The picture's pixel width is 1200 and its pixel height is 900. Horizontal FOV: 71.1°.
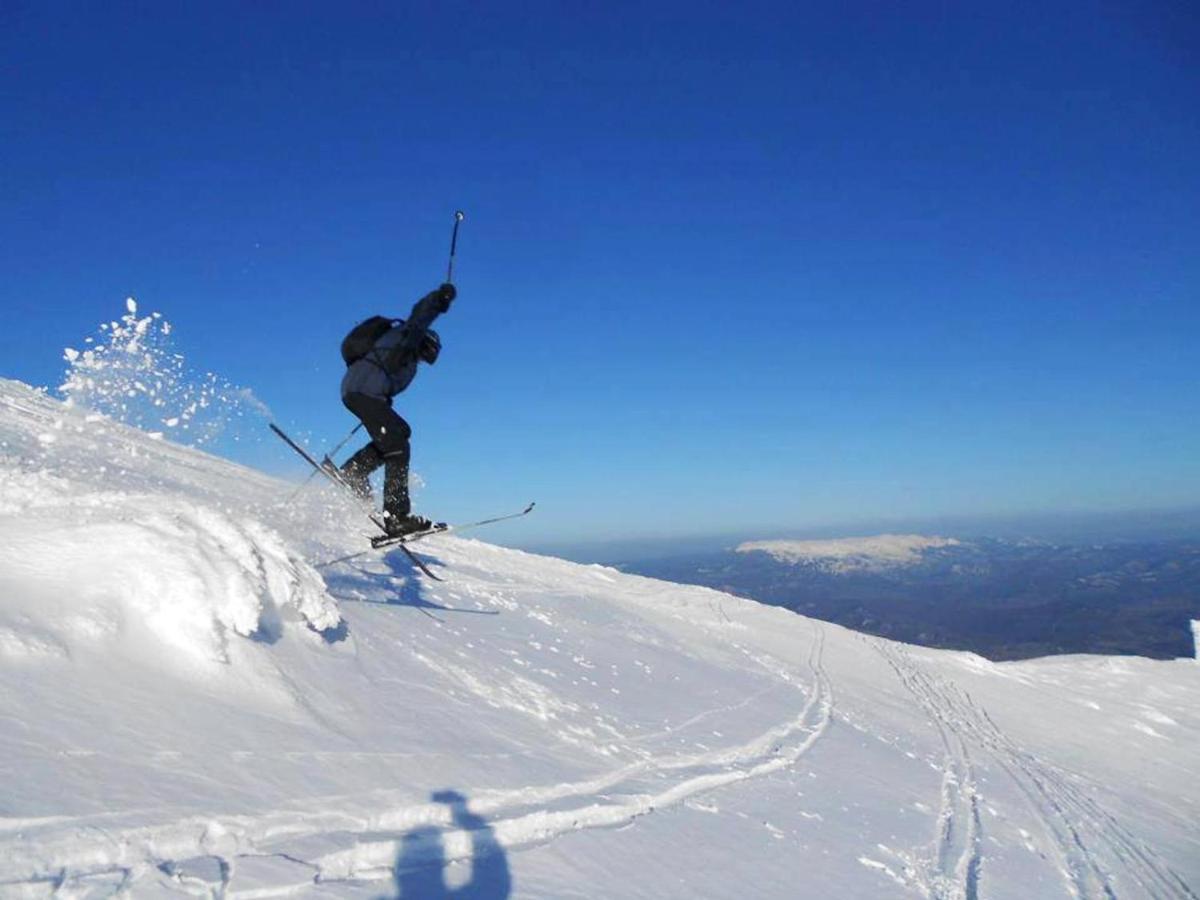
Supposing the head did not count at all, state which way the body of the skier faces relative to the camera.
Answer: to the viewer's right

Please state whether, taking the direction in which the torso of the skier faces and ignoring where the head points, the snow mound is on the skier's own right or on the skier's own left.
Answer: on the skier's own right
